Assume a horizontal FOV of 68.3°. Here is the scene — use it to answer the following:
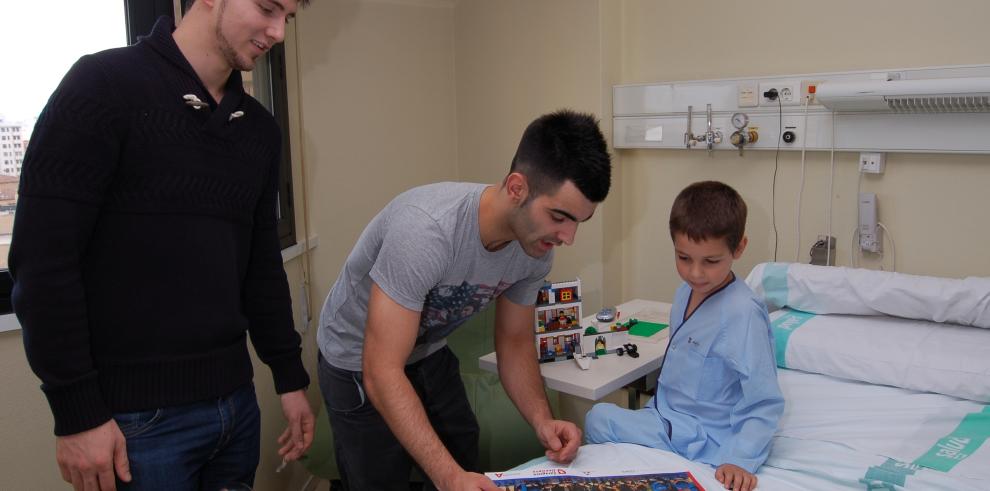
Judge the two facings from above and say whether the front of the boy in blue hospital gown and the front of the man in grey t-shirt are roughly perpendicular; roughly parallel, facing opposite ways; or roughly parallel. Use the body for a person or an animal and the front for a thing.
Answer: roughly perpendicular

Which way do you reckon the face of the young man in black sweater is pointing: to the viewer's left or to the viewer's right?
to the viewer's right

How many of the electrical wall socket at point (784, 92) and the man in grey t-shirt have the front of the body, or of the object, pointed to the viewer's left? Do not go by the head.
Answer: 0

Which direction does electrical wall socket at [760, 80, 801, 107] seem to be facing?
toward the camera

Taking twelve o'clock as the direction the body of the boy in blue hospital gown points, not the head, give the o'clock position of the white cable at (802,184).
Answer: The white cable is roughly at 5 o'clock from the boy in blue hospital gown.

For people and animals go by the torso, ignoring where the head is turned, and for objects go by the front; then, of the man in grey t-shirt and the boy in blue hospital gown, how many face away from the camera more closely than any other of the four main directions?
0

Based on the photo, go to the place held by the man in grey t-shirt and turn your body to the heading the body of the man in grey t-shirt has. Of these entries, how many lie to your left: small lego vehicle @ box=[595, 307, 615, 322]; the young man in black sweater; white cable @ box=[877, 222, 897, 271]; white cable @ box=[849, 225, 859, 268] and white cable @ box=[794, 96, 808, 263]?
4

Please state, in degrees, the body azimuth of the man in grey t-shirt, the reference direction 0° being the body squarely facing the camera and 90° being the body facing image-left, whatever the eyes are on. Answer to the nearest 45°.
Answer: approximately 315°

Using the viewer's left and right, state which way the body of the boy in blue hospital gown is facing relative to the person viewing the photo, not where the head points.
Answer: facing the viewer and to the left of the viewer

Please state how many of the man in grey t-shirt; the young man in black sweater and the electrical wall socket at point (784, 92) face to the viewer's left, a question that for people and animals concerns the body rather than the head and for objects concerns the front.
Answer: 0

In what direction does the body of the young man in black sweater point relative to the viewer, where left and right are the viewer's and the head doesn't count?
facing the viewer and to the right of the viewer

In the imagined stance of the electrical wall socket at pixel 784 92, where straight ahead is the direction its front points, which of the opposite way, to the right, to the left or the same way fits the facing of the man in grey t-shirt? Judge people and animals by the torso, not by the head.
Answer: to the left

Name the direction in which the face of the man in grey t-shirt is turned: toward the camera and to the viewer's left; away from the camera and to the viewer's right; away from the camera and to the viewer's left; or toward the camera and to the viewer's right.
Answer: toward the camera and to the viewer's right

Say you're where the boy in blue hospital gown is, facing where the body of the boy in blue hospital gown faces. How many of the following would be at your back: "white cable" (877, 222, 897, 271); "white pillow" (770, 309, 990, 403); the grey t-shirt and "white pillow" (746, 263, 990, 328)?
3
